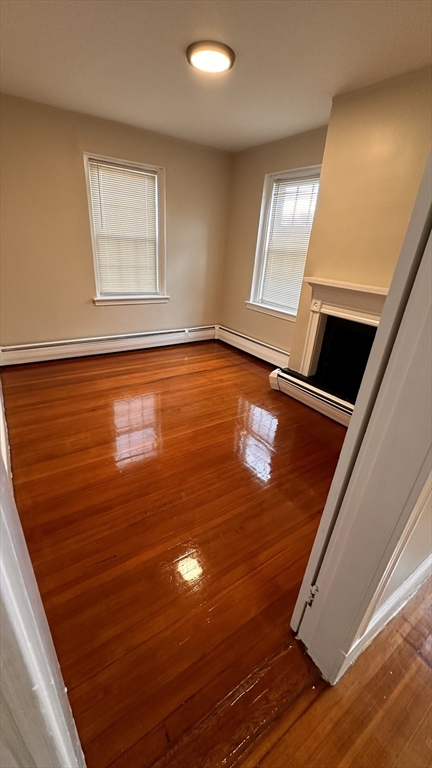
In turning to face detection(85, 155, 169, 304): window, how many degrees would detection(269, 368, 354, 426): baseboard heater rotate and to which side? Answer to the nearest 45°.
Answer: approximately 45° to its right

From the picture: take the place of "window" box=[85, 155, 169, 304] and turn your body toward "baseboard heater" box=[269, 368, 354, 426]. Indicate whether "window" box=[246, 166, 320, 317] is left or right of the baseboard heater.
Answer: left

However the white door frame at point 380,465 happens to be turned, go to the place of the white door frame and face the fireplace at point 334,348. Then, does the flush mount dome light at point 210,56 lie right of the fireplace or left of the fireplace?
left

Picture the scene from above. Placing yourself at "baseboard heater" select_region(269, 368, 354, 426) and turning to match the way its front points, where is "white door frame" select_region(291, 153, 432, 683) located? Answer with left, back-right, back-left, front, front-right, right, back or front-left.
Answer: front-left

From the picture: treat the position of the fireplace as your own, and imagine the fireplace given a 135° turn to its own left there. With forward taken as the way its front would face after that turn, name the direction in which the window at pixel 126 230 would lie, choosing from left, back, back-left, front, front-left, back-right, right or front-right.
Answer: back

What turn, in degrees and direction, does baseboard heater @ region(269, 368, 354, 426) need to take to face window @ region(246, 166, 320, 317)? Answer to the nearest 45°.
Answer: approximately 90° to its right

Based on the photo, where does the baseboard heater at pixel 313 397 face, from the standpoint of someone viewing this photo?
facing the viewer and to the left of the viewer

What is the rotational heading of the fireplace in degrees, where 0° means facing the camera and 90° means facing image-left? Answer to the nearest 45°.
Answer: approximately 45°
